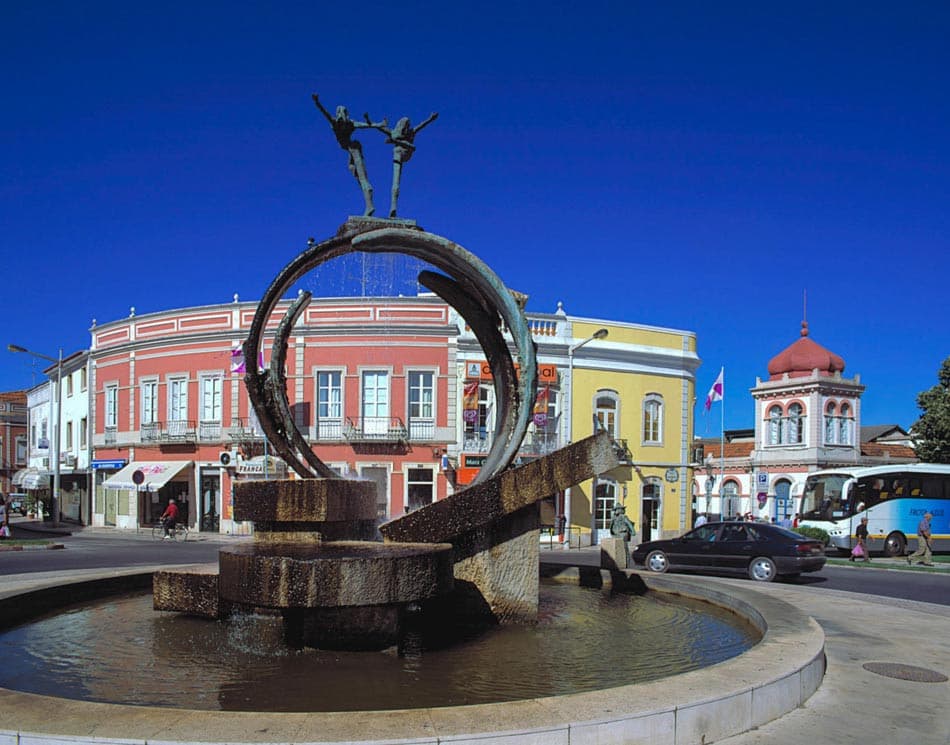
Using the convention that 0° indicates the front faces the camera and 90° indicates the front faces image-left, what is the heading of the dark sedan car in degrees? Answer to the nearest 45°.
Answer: approximately 135°

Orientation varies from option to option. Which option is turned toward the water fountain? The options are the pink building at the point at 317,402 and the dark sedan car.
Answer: the pink building

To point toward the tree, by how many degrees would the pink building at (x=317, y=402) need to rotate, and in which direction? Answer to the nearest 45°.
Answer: approximately 90° to its left
